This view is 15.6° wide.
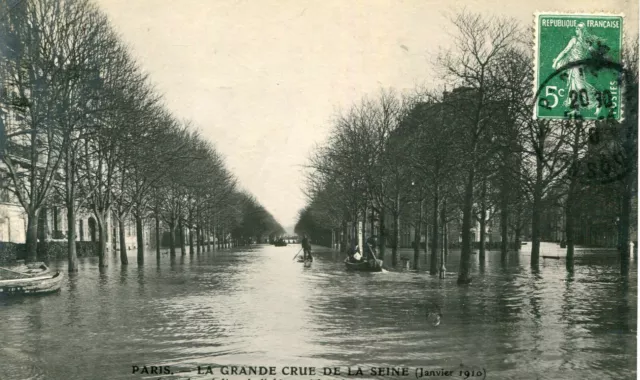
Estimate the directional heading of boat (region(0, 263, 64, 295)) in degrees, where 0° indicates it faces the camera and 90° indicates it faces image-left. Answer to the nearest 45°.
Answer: approximately 270°

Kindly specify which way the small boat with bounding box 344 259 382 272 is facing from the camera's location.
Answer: facing to the left of the viewer

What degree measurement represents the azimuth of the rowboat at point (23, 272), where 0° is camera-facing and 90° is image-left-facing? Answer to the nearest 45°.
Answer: approximately 270°
